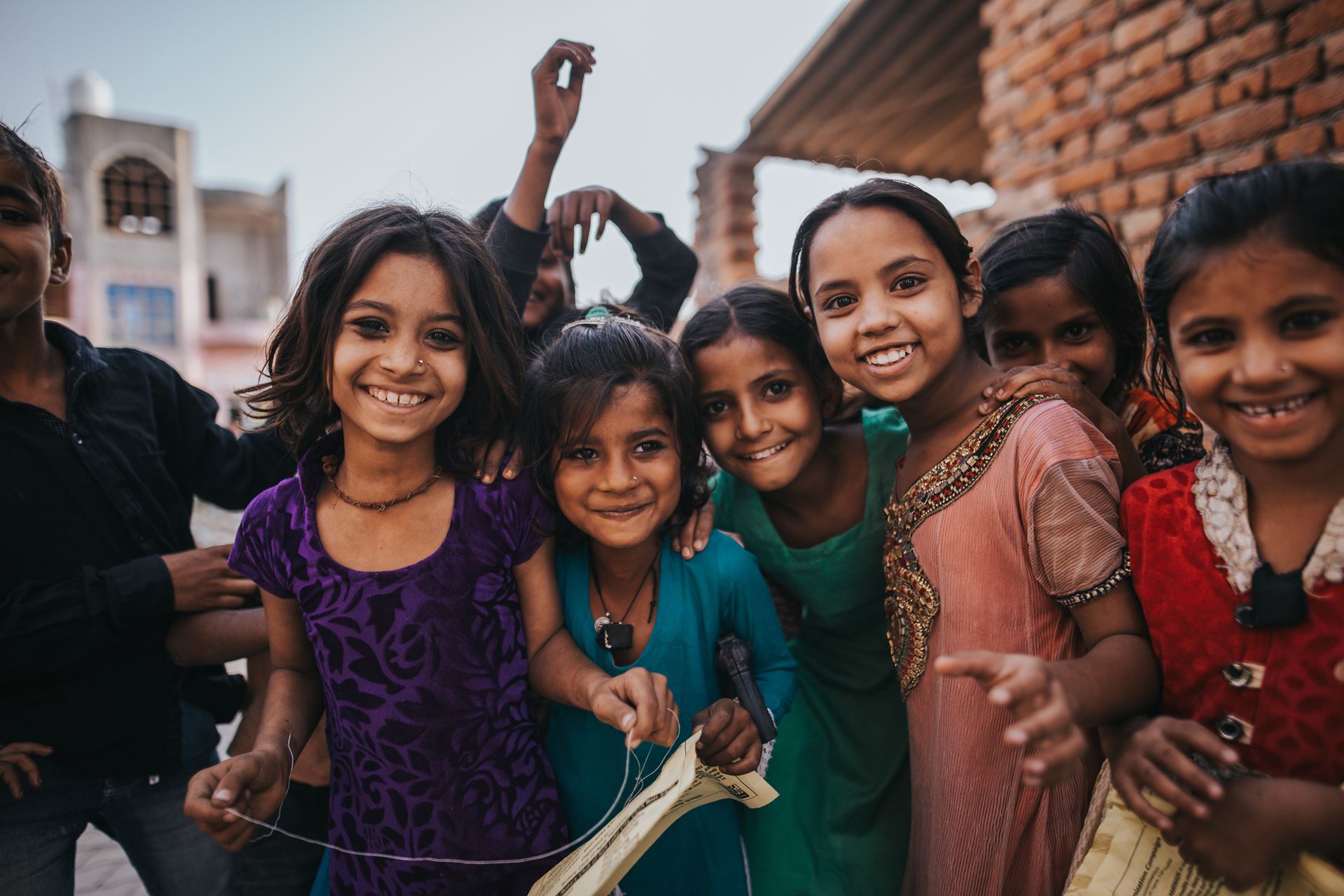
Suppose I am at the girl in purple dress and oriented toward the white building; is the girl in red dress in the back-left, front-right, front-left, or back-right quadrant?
back-right

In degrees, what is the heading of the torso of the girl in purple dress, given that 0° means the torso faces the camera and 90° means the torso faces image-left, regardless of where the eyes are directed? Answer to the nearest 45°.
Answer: approximately 0°

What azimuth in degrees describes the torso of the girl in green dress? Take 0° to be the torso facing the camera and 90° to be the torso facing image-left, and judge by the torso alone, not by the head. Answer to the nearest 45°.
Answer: approximately 0°

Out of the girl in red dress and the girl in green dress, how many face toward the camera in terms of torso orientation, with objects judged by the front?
2
